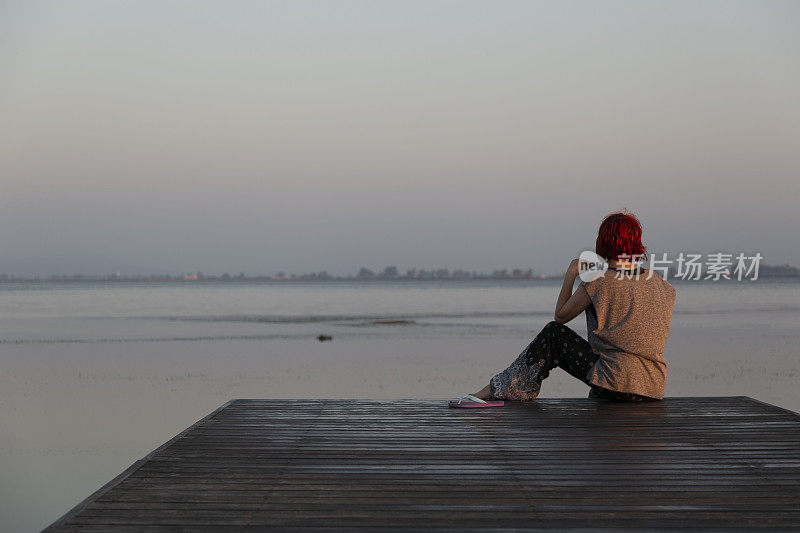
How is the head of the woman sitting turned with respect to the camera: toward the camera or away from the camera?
away from the camera

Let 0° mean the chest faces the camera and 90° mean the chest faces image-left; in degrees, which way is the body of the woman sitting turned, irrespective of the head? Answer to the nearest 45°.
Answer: approximately 135°
